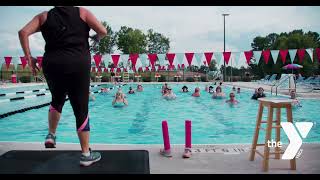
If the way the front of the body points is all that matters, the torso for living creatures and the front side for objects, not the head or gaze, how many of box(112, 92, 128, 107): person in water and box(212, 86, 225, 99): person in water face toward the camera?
2

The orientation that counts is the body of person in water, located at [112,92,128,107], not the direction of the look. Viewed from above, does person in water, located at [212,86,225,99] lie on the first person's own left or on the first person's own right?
on the first person's own left

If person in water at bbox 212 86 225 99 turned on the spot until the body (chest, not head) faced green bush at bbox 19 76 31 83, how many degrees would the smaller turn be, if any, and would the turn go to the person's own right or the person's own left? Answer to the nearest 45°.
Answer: approximately 135° to the person's own right

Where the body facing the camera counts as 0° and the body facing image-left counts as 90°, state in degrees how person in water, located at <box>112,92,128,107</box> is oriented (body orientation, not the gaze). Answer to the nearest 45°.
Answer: approximately 0°

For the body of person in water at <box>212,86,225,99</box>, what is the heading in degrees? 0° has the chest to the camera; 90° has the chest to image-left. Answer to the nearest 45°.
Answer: approximately 0°

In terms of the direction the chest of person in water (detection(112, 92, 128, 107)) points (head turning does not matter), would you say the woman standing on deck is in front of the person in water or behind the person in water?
in front

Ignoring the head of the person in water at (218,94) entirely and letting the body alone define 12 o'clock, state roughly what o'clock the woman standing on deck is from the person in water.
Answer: The woman standing on deck is roughly at 12 o'clock from the person in water.
